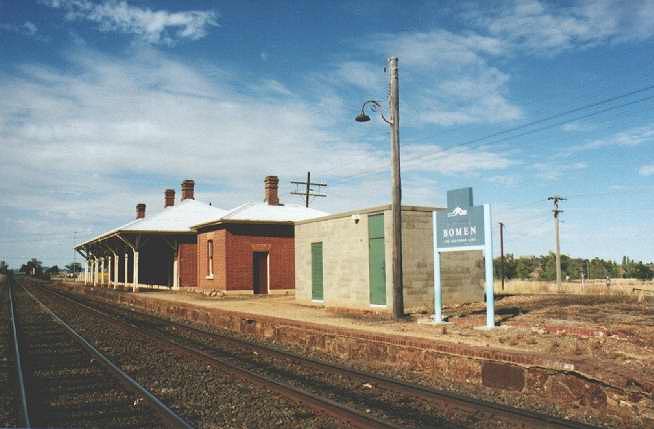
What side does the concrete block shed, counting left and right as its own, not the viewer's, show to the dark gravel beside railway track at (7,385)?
front

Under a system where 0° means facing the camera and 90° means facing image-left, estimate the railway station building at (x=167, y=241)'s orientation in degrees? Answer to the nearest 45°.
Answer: approximately 45°

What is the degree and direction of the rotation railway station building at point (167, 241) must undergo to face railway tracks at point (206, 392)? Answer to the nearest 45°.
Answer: approximately 45° to its left

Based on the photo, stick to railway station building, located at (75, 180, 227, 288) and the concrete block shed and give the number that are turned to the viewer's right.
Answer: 0

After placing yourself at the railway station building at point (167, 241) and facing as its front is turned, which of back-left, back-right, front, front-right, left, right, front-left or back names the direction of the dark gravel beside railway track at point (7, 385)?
front-left

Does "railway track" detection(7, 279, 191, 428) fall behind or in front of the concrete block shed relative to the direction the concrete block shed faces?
in front

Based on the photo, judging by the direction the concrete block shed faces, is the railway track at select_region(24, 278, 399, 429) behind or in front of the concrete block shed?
in front

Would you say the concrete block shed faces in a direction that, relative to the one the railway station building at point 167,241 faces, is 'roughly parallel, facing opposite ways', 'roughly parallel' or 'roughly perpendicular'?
roughly parallel
